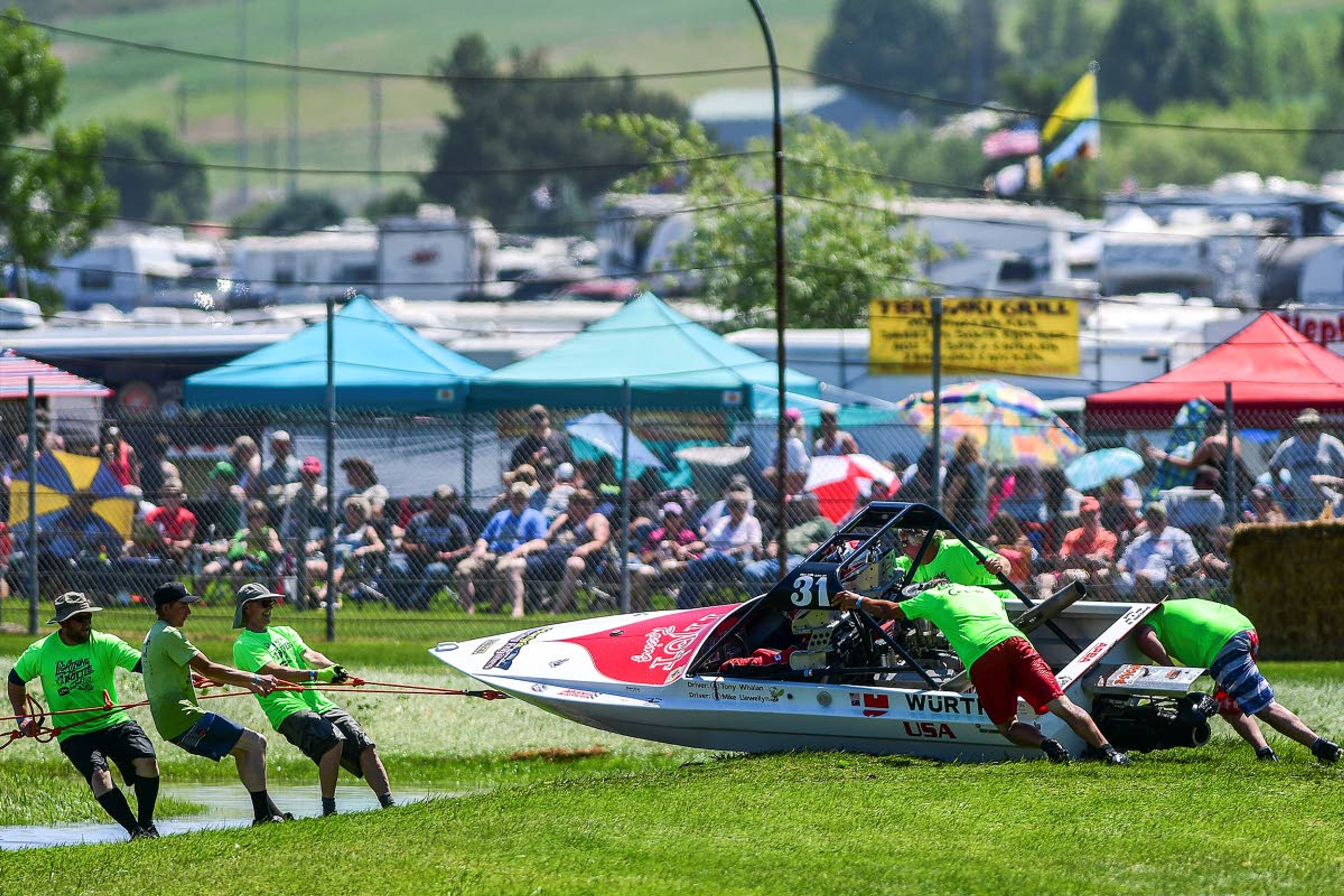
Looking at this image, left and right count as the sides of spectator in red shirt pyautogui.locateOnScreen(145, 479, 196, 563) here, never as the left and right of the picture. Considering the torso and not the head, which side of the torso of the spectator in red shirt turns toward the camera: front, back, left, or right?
front

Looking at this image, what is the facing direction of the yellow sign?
toward the camera

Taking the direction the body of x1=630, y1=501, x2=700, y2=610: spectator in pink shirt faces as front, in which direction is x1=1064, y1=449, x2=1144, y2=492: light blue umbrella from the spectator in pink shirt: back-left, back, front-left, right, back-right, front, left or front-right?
back-left

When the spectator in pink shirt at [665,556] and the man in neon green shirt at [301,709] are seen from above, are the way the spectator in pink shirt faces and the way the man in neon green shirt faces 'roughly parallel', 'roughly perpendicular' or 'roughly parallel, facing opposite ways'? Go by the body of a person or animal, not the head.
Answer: roughly perpendicular

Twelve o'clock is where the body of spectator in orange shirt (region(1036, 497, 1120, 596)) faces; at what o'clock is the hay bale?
The hay bale is roughly at 11 o'clock from the spectator in orange shirt.

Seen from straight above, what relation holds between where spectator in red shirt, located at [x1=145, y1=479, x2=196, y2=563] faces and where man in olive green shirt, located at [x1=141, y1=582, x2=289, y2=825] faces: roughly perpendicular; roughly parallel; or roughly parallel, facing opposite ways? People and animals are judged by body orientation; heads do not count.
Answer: roughly perpendicular

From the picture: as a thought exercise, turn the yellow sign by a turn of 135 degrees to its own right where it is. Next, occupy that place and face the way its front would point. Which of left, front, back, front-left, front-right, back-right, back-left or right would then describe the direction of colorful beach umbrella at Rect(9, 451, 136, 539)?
left

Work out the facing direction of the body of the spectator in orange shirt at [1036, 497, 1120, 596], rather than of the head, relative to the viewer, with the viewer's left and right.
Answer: facing the viewer and to the left of the viewer

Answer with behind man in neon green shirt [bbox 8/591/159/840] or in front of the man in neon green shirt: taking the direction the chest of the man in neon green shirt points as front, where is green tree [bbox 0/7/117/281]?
behind

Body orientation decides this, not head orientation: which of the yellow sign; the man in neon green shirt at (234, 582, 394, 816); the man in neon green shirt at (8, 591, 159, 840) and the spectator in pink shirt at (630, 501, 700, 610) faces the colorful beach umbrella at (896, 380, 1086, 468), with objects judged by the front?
the yellow sign

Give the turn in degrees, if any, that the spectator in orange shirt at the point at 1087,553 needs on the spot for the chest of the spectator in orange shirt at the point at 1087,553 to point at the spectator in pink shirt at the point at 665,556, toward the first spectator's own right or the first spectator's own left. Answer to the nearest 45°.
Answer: approximately 45° to the first spectator's own right

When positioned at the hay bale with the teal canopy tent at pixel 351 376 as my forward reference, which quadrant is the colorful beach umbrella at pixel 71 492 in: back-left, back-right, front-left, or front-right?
front-left
